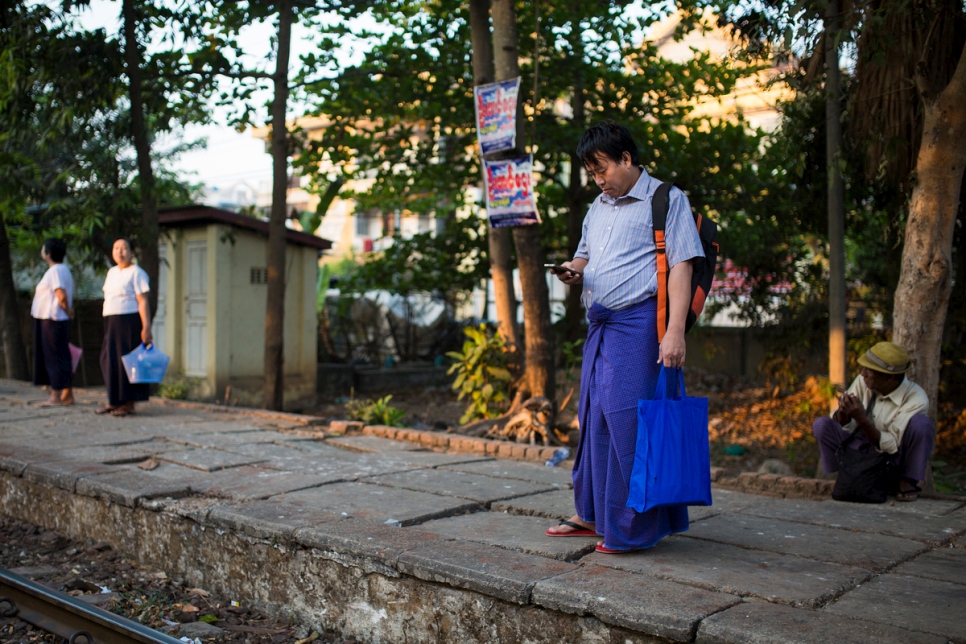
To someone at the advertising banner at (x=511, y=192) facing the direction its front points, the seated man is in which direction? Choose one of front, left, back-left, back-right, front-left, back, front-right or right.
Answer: front-left

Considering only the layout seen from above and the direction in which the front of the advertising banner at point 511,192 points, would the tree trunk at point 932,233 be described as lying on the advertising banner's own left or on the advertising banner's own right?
on the advertising banner's own left

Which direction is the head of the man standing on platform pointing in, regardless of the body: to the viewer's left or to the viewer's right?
to the viewer's left

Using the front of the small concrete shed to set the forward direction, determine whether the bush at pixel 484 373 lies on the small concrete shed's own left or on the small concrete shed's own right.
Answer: on the small concrete shed's own left

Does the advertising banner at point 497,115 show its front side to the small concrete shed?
no

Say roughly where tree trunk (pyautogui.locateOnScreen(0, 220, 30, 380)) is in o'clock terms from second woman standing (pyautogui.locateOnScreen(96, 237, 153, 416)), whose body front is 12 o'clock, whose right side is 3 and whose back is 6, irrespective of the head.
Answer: The tree trunk is roughly at 4 o'clock from the second woman standing.

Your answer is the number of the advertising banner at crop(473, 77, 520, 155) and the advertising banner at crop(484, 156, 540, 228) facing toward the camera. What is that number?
2

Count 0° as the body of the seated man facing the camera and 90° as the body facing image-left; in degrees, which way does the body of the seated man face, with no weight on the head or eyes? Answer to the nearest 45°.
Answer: approximately 45°

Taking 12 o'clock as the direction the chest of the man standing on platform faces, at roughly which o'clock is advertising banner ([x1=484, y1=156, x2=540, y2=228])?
The advertising banner is roughly at 4 o'clock from the man standing on platform.

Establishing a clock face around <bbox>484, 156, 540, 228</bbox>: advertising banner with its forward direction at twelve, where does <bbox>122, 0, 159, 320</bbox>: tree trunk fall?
The tree trunk is roughly at 4 o'clock from the advertising banner.

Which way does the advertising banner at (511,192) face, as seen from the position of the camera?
facing the viewer

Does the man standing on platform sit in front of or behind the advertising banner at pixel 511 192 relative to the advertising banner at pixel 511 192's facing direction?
in front

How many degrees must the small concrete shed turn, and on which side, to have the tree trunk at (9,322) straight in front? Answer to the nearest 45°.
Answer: approximately 45° to its right

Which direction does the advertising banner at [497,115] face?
toward the camera

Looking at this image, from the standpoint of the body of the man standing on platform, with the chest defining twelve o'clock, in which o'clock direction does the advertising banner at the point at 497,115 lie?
The advertising banner is roughly at 4 o'clock from the man standing on platform.

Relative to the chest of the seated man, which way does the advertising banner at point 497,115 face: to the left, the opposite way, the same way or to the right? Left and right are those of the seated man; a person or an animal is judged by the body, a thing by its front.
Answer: to the left

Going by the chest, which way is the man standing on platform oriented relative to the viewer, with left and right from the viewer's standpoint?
facing the viewer and to the left of the viewer

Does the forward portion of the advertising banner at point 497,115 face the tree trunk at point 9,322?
no
